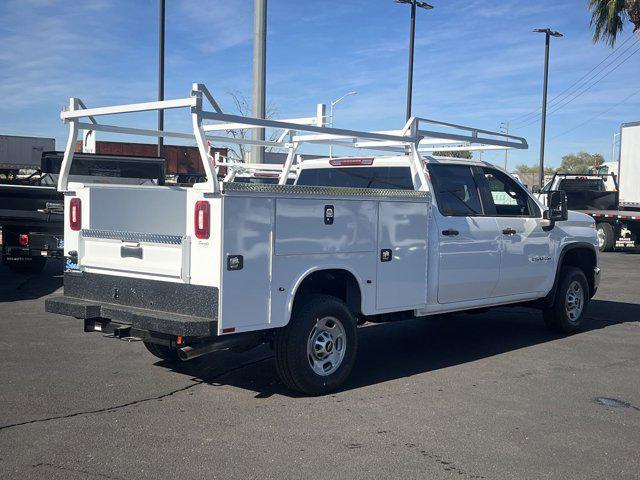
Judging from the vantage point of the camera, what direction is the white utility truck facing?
facing away from the viewer and to the right of the viewer

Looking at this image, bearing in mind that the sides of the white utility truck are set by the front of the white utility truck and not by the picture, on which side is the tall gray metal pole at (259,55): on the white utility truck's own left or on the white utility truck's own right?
on the white utility truck's own left

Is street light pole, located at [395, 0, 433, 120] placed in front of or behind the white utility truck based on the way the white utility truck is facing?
in front
